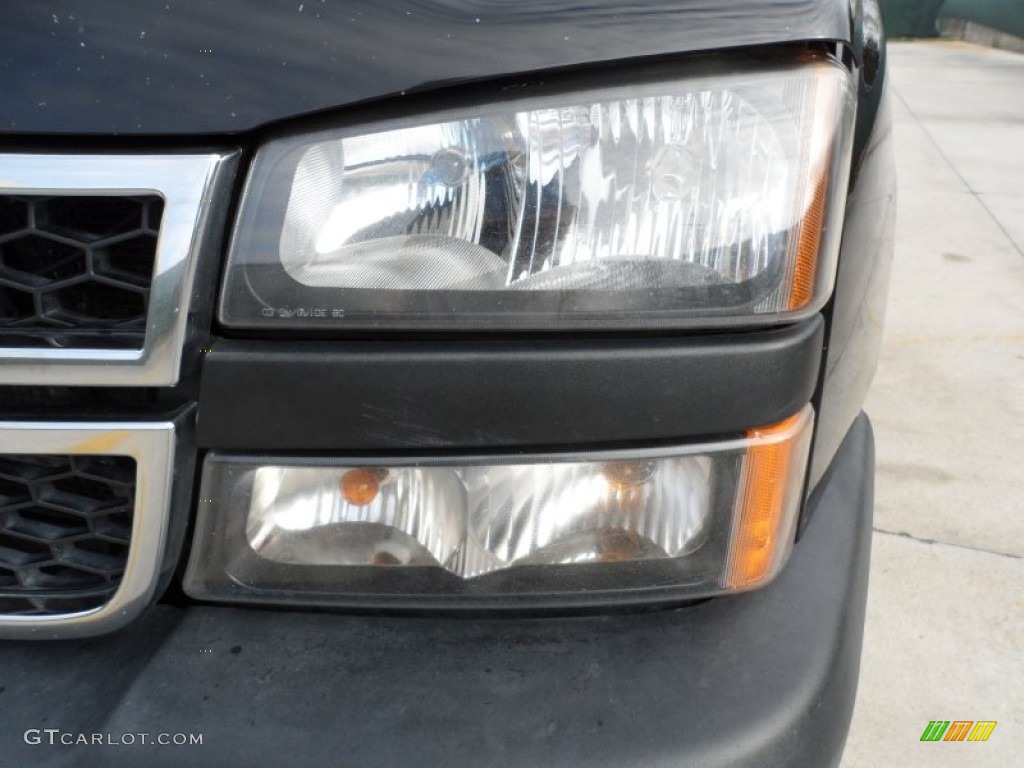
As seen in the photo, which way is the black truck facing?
toward the camera
